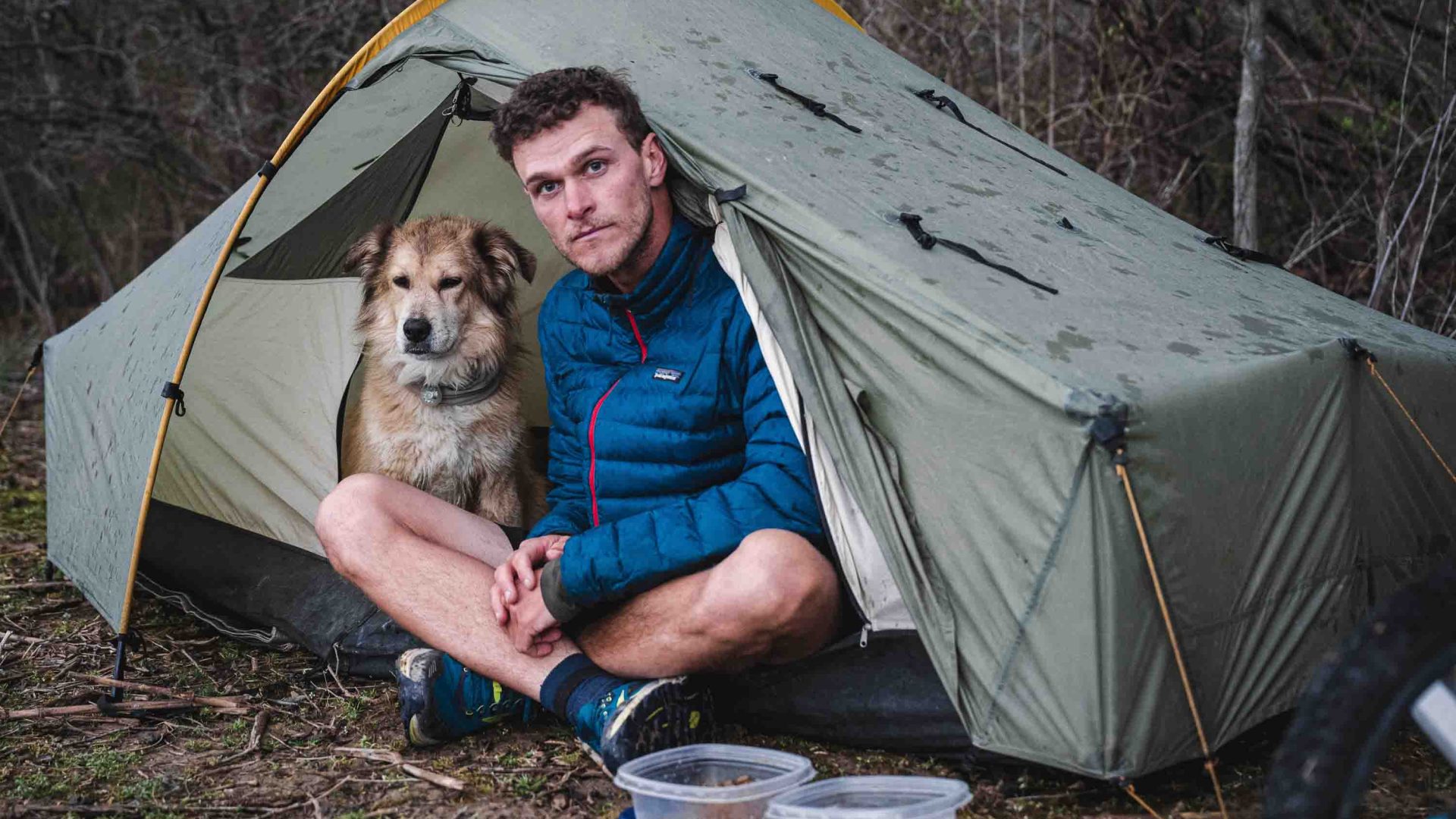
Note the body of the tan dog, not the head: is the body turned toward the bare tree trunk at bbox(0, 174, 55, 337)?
no

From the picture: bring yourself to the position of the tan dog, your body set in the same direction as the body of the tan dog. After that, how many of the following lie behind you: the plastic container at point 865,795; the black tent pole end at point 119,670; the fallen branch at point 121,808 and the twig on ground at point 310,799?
0

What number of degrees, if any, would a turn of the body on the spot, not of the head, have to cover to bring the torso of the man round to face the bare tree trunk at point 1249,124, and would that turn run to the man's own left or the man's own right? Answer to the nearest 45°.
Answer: approximately 180°

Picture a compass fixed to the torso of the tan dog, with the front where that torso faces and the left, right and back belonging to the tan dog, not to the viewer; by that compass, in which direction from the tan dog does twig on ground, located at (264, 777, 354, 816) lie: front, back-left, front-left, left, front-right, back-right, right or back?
front

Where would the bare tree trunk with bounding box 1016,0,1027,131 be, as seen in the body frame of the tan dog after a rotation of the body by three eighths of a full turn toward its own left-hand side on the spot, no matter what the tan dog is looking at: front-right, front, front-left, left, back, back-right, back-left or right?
front

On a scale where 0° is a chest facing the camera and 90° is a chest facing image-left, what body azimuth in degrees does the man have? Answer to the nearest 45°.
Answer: approximately 45°

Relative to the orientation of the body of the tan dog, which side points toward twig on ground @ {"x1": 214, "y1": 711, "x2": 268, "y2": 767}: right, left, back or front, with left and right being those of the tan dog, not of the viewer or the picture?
front

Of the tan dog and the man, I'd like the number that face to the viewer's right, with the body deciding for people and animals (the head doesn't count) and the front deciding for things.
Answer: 0

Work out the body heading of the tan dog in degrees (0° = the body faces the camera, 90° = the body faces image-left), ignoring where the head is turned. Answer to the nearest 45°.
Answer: approximately 0°

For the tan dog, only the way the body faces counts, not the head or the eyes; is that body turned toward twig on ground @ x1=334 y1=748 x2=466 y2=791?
yes

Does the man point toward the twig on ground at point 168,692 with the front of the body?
no

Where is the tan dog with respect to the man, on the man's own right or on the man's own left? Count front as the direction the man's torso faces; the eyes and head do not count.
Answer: on the man's own right
